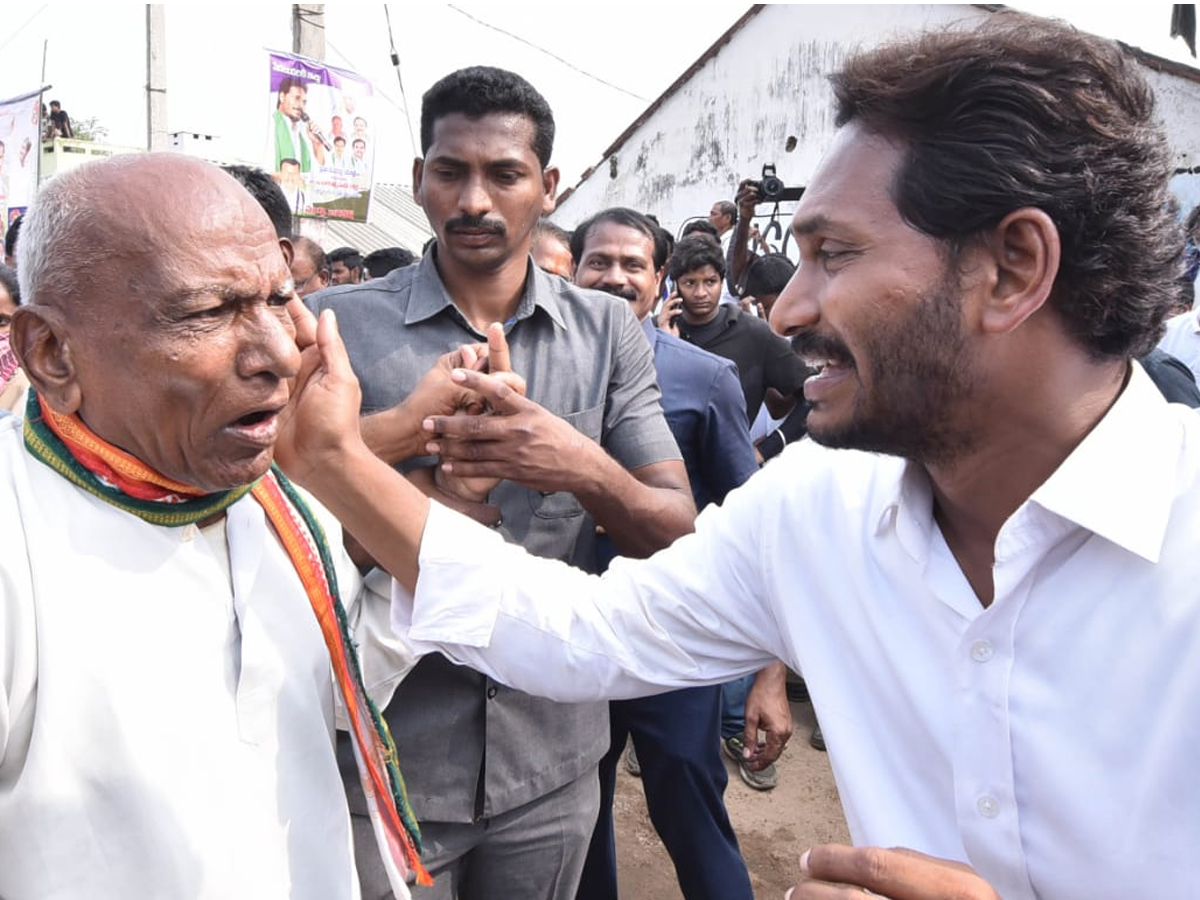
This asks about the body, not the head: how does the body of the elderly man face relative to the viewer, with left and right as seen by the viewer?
facing the viewer and to the right of the viewer

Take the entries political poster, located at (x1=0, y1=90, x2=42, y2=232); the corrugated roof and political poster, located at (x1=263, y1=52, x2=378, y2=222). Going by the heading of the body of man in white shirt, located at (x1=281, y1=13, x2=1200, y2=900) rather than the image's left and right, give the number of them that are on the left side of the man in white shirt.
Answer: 0

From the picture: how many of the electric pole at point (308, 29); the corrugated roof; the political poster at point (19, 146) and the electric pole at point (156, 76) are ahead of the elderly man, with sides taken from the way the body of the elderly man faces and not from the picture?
0

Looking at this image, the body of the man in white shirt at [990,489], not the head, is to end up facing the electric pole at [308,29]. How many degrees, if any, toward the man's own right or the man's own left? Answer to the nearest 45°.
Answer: approximately 90° to the man's own right

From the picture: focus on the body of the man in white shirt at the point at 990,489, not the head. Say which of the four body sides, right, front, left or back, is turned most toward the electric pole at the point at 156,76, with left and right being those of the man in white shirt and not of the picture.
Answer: right

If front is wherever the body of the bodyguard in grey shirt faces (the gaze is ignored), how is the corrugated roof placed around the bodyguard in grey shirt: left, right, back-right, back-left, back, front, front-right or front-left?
back

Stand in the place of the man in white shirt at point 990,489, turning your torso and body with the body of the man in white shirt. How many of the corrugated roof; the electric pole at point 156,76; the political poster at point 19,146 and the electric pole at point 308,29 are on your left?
0

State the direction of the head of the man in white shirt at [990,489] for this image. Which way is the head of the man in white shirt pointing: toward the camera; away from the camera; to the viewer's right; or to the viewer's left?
to the viewer's left

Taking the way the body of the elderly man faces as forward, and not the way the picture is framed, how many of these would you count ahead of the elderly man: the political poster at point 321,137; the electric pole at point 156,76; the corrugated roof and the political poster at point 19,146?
0

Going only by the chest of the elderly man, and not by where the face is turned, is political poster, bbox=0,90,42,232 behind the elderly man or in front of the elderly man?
behind

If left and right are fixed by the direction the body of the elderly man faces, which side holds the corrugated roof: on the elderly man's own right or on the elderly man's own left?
on the elderly man's own left

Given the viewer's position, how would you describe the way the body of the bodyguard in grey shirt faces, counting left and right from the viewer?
facing the viewer

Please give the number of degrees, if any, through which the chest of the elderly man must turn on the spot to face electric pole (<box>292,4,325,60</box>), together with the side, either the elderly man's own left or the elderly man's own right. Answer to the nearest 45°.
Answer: approximately 135° to the elderly man's own left

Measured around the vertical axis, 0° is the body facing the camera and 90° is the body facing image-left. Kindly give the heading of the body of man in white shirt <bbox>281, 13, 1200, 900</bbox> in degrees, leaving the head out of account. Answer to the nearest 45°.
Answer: approximately 45°

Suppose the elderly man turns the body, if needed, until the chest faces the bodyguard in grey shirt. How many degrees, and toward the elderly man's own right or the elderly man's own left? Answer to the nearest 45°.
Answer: approximately 90° to the elderly man's own left

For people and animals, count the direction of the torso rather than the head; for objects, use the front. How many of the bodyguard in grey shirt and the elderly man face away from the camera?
0
